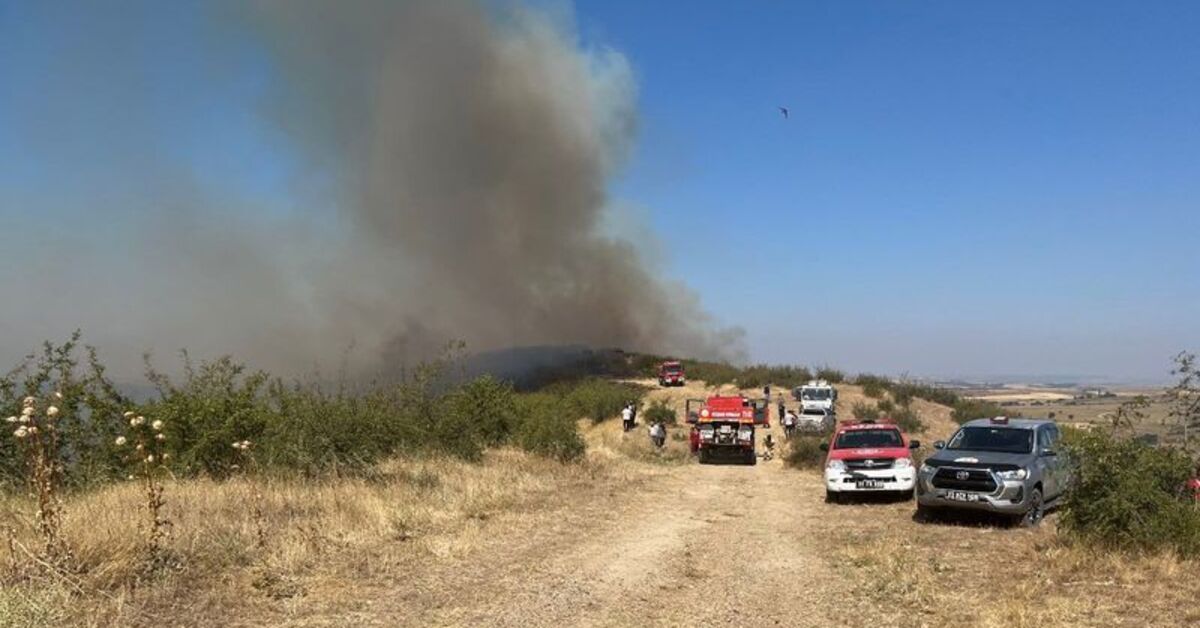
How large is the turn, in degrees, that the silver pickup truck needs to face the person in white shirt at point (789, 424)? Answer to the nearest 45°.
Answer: approximately 135° to its right

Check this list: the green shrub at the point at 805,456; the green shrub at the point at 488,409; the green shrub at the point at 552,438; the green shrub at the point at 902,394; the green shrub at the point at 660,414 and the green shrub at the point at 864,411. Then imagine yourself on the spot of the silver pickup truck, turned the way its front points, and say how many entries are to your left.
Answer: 0

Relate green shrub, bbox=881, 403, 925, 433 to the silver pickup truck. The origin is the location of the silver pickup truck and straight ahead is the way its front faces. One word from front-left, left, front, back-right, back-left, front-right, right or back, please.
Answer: back-right

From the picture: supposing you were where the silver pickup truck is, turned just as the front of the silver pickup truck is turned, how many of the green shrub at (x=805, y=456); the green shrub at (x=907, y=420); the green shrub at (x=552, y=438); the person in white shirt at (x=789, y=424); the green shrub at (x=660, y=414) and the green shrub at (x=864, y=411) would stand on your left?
0

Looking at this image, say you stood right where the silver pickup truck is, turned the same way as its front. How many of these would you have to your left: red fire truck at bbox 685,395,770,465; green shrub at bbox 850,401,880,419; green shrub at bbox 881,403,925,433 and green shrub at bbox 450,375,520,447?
0

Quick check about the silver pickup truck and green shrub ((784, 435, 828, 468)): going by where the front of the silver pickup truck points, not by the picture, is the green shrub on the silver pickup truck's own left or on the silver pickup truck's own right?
on the silver pickup truck's own right

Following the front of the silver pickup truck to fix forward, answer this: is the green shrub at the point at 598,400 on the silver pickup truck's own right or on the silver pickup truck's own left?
on the silver pickup truck's own right

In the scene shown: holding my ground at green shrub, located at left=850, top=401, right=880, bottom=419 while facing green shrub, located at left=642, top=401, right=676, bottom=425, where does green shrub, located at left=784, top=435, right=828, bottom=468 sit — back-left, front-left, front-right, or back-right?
front-left

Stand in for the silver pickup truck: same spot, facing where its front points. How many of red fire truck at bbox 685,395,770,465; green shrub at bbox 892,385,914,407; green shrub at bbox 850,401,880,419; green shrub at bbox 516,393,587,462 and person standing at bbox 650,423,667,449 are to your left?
0

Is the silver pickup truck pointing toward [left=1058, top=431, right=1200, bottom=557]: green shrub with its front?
no

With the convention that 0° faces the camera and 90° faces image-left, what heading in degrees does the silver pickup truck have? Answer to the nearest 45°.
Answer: approximately 45°

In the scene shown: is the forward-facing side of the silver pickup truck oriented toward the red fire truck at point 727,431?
no

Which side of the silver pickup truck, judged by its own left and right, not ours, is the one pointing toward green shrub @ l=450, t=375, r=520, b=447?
right

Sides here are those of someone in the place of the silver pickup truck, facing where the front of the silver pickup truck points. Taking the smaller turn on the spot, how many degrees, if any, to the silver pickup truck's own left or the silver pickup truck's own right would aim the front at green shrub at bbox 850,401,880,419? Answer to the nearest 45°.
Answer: approximately 135° to the silver pickup truck's own right

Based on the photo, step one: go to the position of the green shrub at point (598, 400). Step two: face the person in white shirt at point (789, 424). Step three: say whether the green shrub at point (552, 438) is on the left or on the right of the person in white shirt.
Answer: right

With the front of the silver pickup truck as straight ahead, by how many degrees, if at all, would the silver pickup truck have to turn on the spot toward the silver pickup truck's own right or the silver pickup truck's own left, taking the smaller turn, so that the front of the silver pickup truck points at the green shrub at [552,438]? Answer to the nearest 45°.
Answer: approximately 90° to the silver pickup truck's own right

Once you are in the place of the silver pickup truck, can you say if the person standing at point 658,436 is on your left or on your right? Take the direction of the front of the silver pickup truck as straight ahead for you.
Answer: on your right
